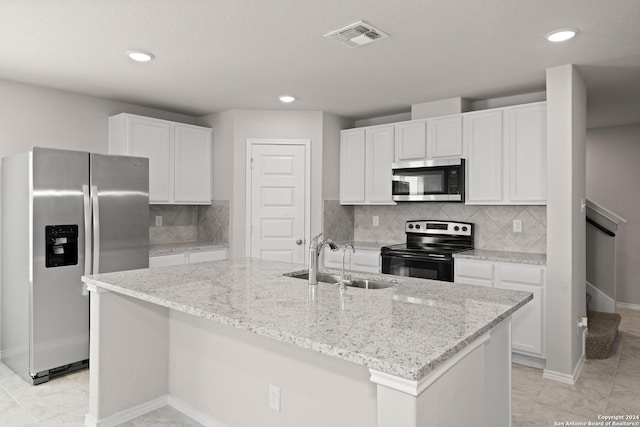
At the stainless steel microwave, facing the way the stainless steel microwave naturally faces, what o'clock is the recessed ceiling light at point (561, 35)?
The recessed ceiling light is roughly at 11 o'clock from the stainless steel microwave.

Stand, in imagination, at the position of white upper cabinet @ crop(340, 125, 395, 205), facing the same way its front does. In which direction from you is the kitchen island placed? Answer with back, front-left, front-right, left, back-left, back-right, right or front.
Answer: front-left

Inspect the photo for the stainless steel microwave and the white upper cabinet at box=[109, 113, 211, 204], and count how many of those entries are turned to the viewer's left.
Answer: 0

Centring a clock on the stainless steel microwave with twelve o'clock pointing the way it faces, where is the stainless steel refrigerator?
The stainless steel refrigerator is roughly at 2 o'clock from the stainless steel microwave.

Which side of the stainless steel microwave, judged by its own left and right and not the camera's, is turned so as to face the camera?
front

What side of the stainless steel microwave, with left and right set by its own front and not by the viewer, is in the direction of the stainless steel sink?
front

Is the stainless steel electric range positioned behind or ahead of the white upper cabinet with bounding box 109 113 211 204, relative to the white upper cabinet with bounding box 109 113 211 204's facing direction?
ahead

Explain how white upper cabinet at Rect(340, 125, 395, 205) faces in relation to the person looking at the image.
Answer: facing the viewer and to the left of the viewer

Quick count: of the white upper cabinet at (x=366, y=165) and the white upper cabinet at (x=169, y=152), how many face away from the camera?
0

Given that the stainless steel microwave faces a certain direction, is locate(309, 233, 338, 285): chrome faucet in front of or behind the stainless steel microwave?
in front
